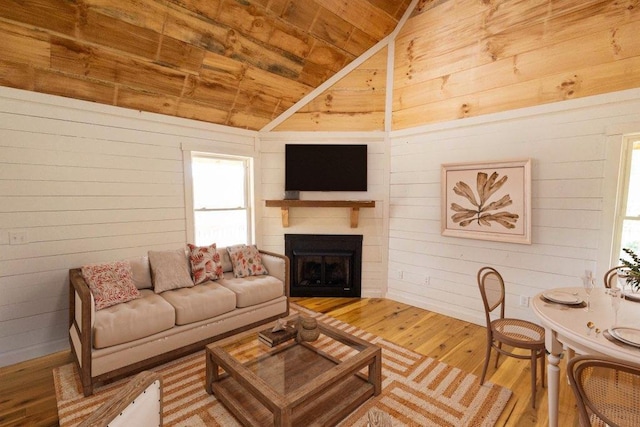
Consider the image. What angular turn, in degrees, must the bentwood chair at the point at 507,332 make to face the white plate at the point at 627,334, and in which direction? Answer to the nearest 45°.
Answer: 0° — it already faces it

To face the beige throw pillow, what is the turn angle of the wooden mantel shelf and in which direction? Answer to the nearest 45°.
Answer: approximately 45° to its right

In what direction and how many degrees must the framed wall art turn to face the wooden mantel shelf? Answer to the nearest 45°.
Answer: approximately 45° to its right

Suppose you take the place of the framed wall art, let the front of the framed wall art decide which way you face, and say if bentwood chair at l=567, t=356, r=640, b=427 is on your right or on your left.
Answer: on your left

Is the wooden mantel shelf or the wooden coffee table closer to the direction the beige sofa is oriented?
the wooden coffee table

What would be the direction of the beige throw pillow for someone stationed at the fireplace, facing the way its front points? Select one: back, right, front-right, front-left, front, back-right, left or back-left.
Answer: front-right

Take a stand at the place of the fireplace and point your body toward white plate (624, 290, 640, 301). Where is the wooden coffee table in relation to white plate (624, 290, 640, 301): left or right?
right

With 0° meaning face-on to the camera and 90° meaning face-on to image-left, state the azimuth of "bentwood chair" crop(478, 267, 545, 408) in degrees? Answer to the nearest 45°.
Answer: approximately 315°

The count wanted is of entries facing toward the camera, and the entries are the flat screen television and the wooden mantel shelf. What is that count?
2

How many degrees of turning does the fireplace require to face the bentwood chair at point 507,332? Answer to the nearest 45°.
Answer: approximately 45° to its left

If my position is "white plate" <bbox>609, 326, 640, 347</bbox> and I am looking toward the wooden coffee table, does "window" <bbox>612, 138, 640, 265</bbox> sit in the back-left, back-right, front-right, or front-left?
back-right

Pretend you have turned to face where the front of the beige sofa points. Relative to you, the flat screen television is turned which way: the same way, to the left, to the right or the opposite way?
to the right
